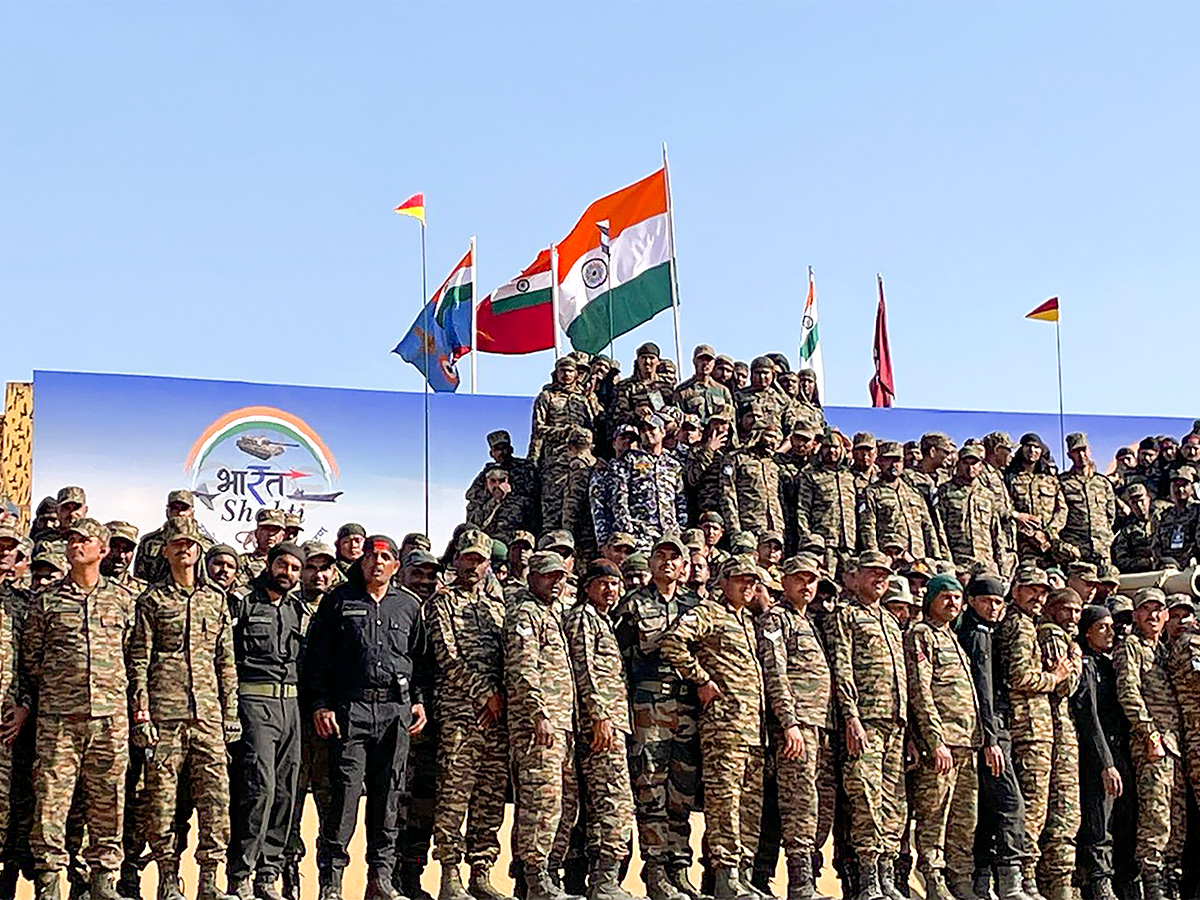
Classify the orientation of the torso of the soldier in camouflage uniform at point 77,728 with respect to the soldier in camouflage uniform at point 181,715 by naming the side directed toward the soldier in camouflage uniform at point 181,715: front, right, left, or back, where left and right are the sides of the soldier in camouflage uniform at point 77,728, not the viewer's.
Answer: left

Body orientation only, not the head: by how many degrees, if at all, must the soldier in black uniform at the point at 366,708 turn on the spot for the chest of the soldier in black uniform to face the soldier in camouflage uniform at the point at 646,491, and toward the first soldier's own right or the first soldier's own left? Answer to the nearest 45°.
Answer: approximately 135° to the first soldier's own left

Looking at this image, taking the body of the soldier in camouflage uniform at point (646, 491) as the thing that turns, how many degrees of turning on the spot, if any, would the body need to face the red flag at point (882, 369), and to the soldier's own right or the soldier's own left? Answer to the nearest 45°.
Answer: approximately 180°

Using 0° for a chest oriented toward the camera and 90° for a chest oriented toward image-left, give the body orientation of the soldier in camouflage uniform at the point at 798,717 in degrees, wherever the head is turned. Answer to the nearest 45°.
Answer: approximately 315°

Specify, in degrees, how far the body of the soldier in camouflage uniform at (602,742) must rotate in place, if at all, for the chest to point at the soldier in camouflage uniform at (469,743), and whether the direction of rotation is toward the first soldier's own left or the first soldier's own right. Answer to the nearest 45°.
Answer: approximately 135° to the first soldier's own right

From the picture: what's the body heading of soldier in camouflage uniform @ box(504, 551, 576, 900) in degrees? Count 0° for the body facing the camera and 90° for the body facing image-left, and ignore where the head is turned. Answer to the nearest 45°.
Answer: approximately 315°

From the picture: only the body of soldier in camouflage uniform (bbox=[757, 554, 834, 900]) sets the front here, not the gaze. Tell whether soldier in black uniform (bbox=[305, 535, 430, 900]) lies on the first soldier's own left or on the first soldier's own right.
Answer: on the first soldier's own right

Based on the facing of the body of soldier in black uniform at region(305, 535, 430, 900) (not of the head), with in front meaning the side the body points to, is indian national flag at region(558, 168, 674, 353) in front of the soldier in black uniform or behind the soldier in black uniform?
behind

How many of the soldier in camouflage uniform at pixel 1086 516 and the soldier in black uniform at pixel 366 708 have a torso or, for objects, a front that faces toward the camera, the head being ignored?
2
